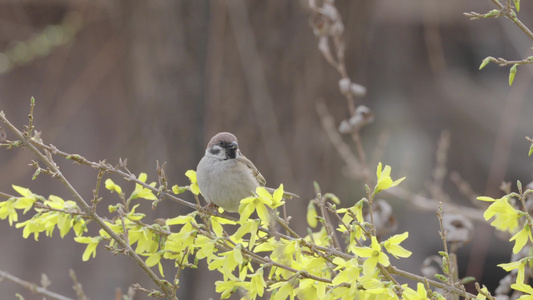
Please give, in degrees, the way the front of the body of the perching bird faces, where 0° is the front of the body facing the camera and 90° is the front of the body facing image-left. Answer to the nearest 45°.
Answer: approximately 45°

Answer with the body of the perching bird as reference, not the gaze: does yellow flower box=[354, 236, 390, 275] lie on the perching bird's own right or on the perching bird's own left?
on the perching bird's own left

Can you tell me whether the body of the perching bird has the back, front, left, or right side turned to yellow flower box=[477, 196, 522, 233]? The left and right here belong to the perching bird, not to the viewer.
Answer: left

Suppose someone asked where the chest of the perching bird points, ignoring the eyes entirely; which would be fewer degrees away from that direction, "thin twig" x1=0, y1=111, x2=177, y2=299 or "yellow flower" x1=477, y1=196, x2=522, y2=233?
the thin twig

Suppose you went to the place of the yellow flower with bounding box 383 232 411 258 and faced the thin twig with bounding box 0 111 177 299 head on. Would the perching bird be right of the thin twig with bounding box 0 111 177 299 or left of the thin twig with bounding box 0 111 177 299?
right

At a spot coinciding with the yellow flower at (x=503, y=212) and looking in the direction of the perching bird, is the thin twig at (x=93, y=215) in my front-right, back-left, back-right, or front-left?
front-left
